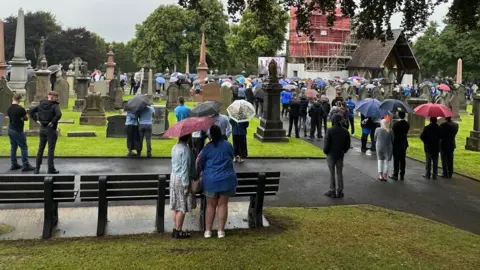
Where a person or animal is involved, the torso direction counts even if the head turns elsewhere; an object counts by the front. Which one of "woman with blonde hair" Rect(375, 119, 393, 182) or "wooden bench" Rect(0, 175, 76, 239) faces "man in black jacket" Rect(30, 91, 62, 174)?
the wooden bench

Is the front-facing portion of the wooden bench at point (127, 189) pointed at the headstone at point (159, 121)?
yes

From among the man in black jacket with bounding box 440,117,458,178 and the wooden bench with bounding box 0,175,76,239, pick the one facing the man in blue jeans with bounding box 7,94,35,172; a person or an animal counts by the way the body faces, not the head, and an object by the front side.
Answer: the wooden bench

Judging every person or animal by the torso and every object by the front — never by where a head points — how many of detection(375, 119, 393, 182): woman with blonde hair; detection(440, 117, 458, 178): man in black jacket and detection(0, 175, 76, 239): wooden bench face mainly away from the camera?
3

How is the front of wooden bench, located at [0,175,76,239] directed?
away from the camera

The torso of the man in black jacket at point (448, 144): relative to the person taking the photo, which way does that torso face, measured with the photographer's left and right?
facing away from the viewer

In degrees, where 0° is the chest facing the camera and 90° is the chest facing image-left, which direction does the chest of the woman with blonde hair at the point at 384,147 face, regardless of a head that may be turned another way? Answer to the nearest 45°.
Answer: approximately 180°

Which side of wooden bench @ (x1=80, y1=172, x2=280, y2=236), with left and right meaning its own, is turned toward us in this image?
back
